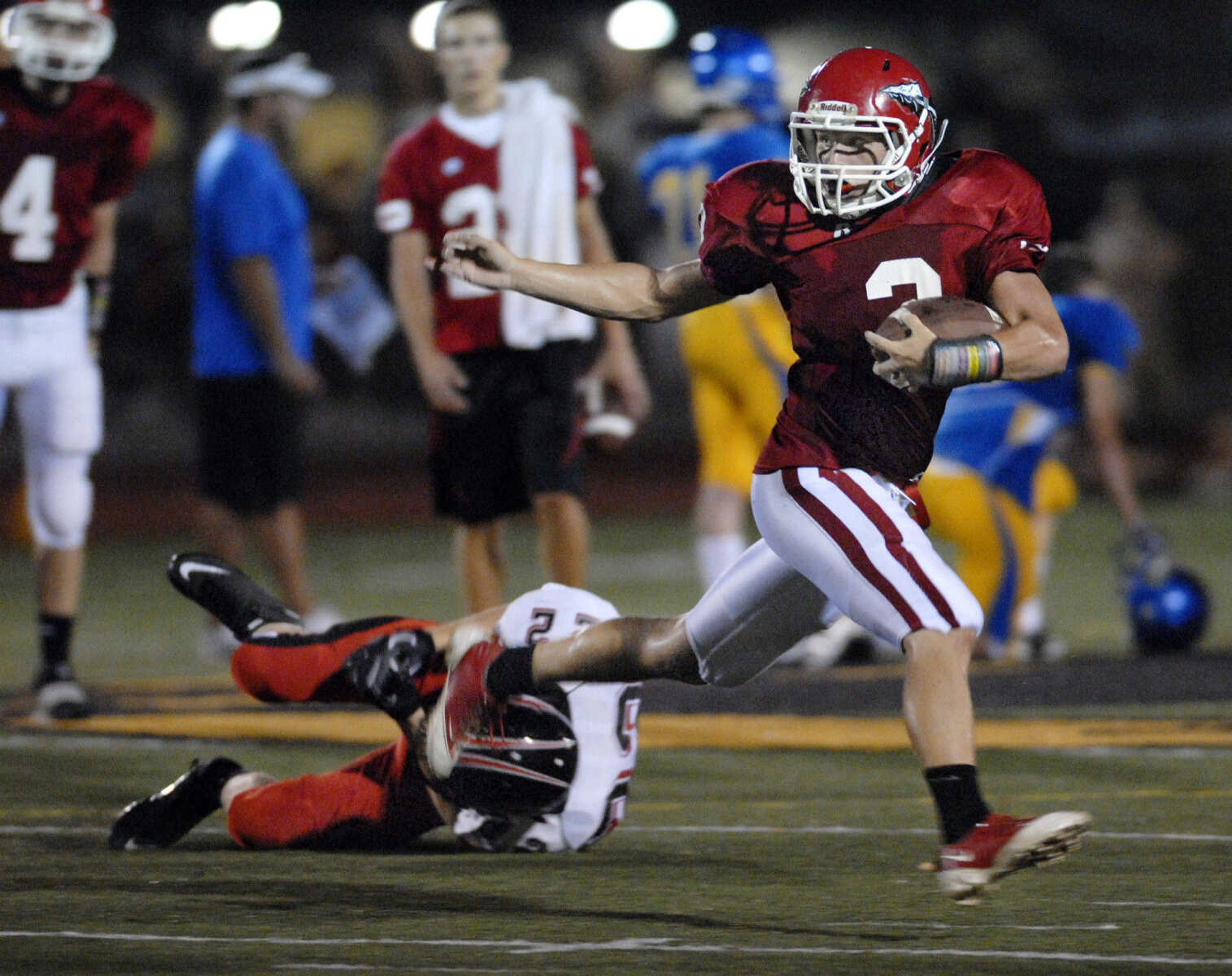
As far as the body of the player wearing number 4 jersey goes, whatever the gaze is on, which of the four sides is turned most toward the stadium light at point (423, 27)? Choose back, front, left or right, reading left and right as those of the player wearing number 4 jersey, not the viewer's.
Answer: back

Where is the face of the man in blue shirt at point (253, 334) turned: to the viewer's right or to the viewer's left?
to the viewer's right

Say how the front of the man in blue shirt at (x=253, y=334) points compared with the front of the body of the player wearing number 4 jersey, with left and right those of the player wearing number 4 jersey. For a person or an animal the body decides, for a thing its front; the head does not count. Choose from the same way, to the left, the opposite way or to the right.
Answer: to the left

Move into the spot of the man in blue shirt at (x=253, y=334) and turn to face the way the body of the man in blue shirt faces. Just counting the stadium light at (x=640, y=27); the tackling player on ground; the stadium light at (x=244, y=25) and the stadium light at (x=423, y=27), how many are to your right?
1

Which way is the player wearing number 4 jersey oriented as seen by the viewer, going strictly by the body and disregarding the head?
toward the camera

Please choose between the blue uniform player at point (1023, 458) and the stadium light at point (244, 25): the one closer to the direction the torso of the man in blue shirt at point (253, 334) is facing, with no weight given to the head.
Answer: the blue uniform player

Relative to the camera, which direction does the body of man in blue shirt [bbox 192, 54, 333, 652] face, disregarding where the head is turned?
to the viewer's right

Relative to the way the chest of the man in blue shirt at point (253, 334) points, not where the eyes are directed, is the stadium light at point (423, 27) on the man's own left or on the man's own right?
on the man's own left

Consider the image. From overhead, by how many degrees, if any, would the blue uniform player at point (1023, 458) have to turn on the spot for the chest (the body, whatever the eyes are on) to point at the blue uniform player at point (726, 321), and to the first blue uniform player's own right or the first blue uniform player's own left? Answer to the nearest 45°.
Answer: approximately 180°

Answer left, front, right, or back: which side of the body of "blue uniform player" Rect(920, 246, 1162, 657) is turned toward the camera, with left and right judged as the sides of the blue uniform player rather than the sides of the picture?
right

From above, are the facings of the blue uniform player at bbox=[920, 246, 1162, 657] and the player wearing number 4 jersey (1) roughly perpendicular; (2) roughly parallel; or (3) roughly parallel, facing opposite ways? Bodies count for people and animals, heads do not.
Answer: roughly perpendicular
